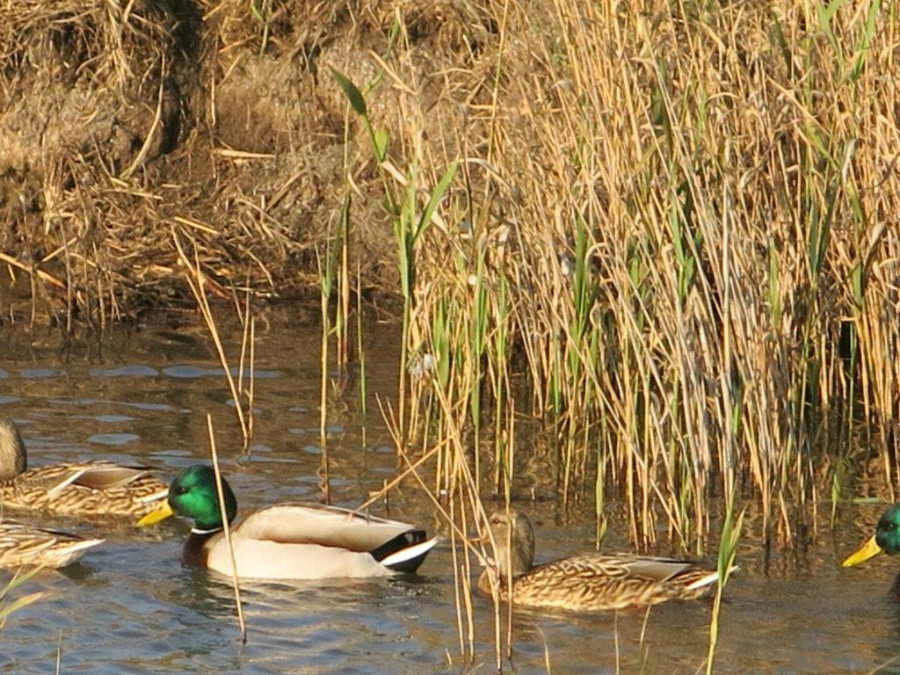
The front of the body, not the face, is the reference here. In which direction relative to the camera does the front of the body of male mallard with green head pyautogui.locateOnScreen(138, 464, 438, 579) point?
to the viewer's left

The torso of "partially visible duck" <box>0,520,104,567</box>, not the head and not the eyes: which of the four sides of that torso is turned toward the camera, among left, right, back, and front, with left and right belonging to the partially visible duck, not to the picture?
left

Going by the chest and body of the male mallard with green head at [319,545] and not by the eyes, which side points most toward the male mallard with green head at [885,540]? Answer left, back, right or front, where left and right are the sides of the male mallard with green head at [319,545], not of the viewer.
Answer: back

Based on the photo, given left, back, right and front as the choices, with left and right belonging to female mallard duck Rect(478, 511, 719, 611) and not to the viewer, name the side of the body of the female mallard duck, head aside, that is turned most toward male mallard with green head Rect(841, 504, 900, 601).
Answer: back

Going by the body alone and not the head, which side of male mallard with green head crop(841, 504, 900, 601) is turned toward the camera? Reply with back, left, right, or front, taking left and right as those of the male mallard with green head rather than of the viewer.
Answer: left

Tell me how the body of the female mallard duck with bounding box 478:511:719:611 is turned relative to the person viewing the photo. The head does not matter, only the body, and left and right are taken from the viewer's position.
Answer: facing to the left of the viewer

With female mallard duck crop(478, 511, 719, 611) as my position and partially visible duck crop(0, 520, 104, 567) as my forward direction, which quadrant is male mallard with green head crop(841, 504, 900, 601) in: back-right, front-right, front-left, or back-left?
back-right

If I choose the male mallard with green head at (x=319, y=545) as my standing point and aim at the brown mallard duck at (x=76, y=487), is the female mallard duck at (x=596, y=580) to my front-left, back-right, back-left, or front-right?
back-right

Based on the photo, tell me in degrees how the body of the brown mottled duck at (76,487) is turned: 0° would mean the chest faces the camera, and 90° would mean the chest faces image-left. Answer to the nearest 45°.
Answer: approximately 90°

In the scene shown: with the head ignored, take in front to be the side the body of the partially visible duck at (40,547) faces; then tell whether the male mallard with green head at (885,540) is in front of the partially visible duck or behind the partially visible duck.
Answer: behind

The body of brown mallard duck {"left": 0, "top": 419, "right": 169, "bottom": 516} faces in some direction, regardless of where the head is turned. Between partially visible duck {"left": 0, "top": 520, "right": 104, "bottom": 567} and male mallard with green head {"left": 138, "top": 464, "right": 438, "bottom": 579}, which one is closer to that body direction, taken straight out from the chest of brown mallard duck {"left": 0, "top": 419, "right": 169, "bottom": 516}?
the partially visible duck
